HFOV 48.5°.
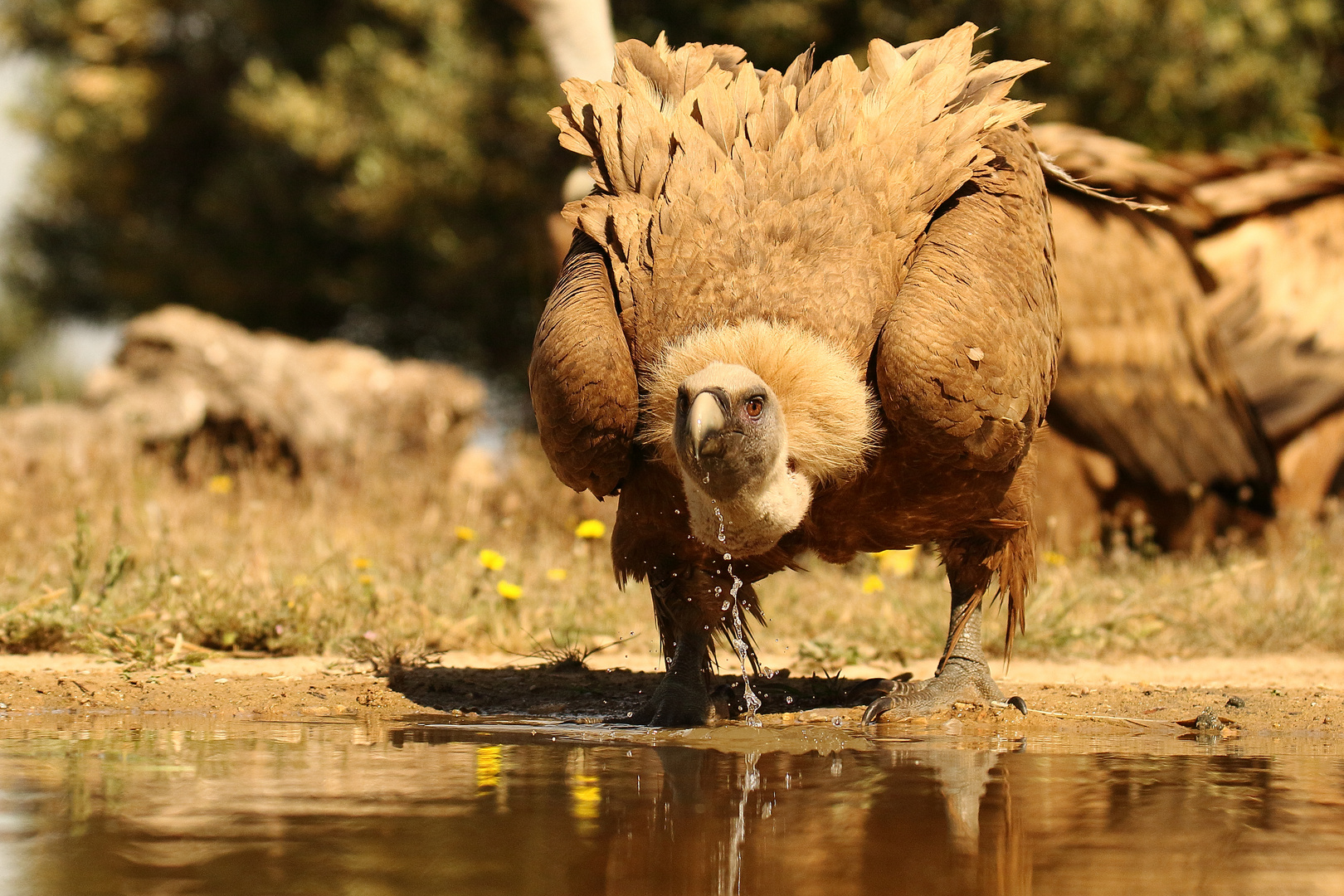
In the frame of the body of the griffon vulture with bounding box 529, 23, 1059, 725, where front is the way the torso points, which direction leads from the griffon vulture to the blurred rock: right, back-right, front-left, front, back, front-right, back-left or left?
back-right

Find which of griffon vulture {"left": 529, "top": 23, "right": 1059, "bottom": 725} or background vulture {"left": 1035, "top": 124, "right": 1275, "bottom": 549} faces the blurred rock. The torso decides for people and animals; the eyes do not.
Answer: the background vulture

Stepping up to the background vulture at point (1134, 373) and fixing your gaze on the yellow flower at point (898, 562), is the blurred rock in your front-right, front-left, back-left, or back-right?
front-right

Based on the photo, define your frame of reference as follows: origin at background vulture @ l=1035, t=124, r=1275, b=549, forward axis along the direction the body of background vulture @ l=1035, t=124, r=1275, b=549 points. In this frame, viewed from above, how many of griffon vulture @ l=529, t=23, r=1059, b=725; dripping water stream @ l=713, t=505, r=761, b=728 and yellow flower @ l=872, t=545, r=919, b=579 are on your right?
0

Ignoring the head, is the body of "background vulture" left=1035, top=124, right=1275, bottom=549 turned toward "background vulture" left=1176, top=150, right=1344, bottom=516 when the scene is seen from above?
no

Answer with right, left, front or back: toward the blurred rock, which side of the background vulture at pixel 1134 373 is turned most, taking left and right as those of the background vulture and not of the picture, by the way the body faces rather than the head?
front

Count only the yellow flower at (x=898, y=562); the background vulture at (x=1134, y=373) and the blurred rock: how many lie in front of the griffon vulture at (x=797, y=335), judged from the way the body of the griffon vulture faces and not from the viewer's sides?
0

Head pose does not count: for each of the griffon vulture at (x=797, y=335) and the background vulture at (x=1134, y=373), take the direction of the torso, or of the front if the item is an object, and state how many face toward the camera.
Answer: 1

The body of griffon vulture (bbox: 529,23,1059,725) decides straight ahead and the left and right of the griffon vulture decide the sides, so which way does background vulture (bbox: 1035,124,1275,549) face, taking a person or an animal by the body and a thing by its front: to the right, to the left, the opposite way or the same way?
to the right

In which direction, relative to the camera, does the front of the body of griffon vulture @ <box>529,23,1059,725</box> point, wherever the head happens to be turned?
toward the camera

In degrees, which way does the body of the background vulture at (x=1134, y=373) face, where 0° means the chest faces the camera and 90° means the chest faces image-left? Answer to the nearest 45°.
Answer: approximately 90°

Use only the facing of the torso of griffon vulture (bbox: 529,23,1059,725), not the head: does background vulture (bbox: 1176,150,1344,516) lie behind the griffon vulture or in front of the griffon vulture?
behind

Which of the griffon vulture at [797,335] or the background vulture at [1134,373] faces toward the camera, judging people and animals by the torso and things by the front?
the griffon vulture

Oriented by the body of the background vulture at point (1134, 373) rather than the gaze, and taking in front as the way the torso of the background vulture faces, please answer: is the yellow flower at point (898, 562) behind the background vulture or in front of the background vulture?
in front
